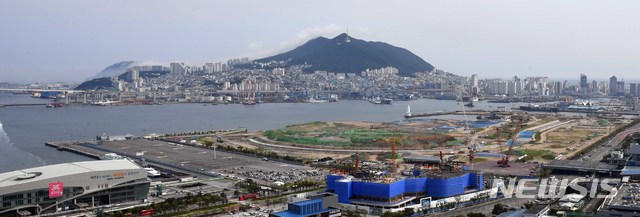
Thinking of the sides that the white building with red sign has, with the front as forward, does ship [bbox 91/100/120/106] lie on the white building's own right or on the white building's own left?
on the white building's own left

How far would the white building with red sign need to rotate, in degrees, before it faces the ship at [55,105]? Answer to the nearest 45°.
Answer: approximately 135° to its left

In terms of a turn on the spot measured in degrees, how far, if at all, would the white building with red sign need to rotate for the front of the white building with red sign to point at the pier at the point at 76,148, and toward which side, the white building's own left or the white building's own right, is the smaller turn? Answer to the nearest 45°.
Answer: approximately 135° to the white building's own left

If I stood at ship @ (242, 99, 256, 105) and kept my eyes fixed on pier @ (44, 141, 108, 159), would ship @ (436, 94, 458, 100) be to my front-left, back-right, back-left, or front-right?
back-left

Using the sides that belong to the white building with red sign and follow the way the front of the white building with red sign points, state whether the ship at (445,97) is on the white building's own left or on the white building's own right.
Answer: on the white building's own left

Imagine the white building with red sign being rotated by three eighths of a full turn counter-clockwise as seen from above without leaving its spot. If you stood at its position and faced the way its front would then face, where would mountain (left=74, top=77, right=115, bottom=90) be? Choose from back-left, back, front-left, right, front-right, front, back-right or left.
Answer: front

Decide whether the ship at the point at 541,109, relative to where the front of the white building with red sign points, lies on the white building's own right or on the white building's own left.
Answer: on the white building's own left

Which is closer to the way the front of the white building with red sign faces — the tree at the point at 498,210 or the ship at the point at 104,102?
the tree

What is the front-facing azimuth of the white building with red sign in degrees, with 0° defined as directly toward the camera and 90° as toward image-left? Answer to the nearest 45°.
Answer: approximately 315°
